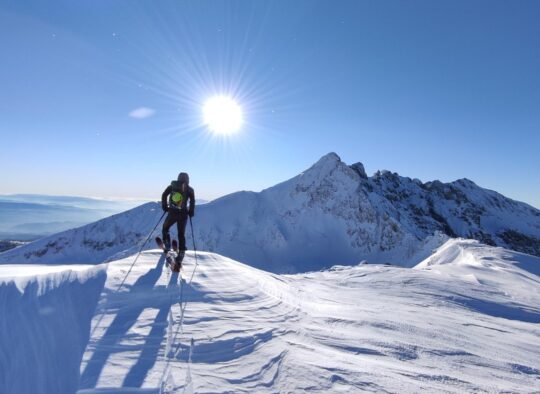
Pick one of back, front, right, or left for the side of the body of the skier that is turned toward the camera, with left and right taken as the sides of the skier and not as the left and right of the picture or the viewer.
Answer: back
